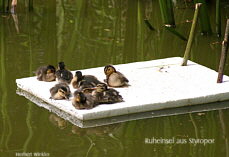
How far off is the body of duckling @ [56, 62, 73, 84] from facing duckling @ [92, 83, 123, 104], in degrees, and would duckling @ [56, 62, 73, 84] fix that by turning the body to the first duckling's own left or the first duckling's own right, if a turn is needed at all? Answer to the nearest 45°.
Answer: approximately 180°

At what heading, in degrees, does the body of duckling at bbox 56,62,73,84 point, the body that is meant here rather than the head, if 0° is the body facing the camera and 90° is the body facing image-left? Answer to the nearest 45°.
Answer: approximately 135°

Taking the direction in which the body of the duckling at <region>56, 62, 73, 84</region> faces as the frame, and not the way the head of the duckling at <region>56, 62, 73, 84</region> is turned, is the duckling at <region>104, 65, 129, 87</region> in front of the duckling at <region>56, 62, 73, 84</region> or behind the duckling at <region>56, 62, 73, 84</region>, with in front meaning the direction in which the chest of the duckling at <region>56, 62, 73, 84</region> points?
behind
